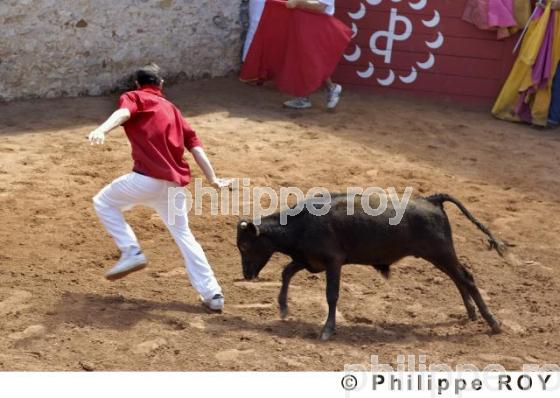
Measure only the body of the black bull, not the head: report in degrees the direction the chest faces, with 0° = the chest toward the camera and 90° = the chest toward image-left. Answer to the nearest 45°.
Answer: approximately 90°

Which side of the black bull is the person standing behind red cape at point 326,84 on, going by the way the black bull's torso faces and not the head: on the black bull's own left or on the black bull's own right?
on the black bull's own right
